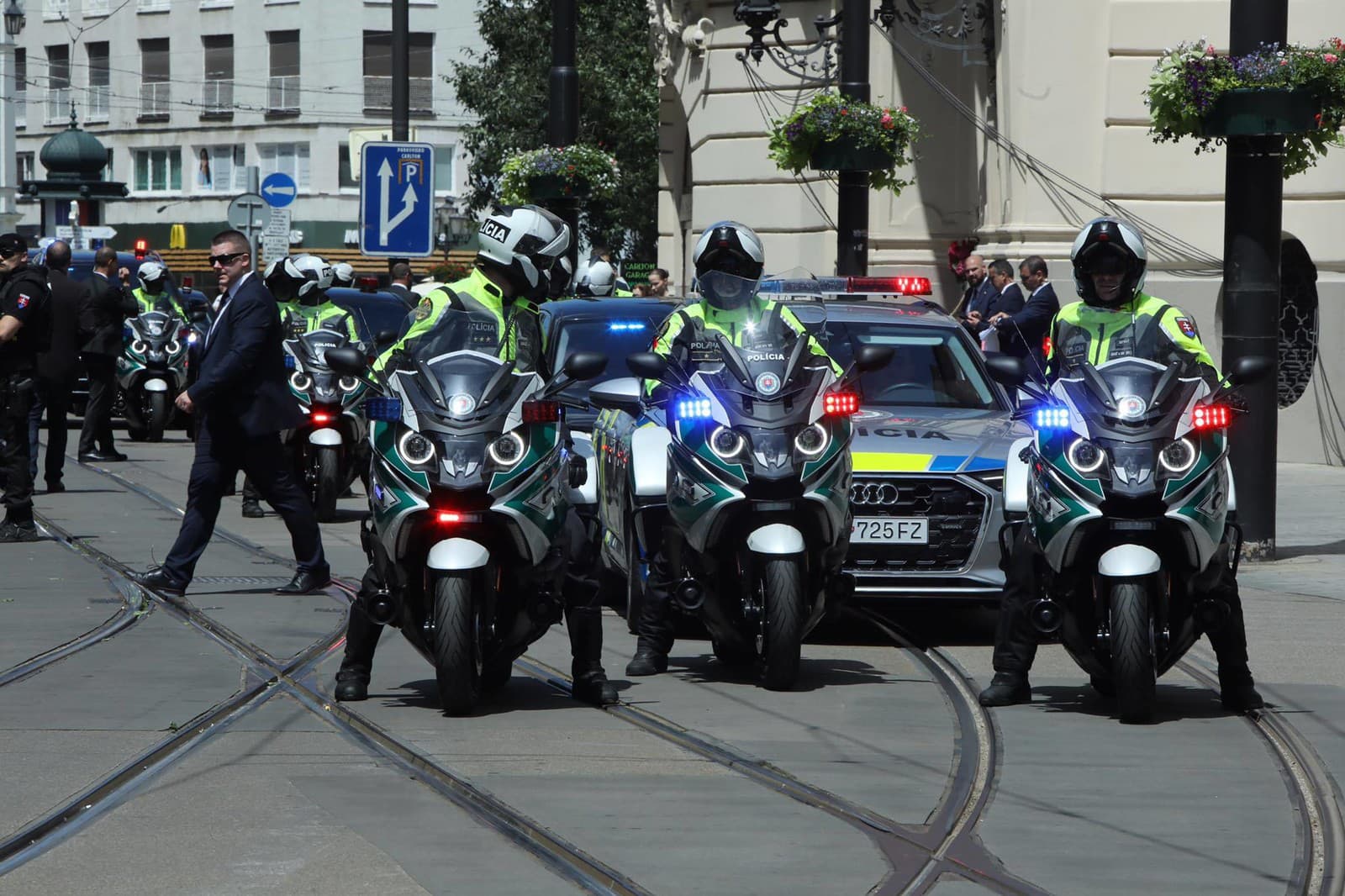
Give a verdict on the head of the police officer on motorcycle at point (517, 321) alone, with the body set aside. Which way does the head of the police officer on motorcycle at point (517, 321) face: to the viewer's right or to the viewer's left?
to the viewer's right

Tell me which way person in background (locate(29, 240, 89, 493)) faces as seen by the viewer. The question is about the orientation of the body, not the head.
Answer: away from the camera

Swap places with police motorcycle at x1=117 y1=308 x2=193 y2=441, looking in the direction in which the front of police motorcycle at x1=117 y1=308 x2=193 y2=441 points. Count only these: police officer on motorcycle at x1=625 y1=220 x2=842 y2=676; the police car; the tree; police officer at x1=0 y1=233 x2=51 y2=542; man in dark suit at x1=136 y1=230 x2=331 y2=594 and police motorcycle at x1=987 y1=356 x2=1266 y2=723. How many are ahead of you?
5

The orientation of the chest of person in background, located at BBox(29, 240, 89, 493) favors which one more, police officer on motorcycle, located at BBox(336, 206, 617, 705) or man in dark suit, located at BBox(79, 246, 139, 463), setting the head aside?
the man in dark suit

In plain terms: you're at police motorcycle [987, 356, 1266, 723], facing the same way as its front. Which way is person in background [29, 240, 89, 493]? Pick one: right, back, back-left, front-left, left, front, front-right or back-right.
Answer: back-right

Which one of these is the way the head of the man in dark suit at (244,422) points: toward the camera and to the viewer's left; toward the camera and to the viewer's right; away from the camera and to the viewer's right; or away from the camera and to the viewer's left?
toward the camera and to the viewer's left
